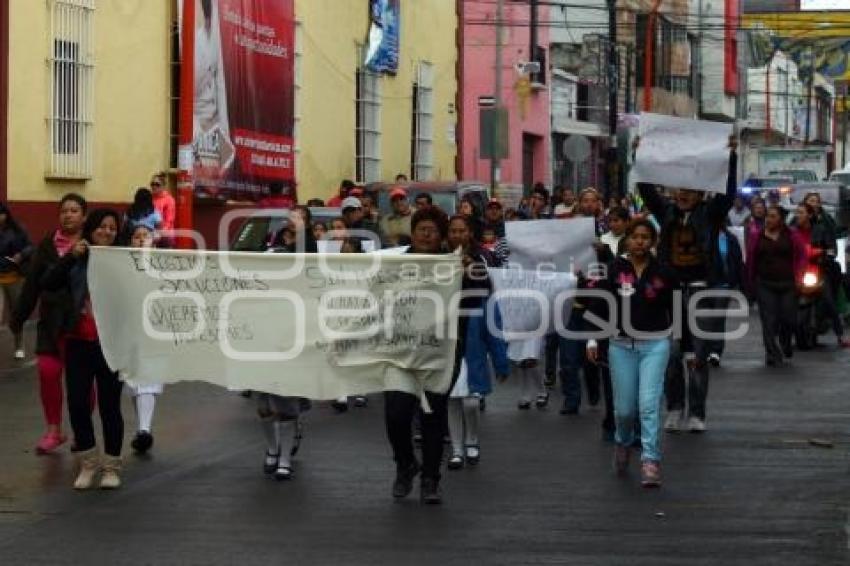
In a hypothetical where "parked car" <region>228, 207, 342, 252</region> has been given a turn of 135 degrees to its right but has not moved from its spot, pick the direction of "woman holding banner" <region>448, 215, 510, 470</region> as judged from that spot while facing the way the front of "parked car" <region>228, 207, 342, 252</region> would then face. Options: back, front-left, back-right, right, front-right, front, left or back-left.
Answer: back

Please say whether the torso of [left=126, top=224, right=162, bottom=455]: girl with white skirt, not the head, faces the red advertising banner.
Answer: no

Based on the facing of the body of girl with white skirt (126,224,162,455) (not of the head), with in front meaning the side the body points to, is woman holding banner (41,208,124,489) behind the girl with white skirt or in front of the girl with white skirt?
in front

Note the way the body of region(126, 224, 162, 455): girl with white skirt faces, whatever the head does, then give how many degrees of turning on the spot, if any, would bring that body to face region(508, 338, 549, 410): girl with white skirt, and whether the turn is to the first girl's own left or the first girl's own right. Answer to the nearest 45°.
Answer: approximately 135° to the first girl's own left

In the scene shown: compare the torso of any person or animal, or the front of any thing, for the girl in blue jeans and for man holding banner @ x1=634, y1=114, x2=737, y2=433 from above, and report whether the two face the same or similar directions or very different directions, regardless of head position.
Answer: same or similar directions

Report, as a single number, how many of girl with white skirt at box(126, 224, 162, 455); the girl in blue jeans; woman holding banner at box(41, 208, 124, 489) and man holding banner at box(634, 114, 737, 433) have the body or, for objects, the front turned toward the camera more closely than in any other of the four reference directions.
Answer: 4

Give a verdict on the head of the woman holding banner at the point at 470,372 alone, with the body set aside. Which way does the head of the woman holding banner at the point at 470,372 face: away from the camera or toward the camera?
toward the camera

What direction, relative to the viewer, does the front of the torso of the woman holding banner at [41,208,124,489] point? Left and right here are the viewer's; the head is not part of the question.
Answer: facing the viewer

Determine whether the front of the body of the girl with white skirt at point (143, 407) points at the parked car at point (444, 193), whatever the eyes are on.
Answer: no

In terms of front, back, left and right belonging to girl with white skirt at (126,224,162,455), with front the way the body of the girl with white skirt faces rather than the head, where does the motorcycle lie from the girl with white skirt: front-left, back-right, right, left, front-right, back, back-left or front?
back-left

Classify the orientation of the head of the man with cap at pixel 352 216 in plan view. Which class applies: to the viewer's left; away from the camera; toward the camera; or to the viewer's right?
toward the camera

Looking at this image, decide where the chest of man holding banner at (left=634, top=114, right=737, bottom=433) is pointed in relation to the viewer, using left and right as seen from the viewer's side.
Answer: facing the viewer

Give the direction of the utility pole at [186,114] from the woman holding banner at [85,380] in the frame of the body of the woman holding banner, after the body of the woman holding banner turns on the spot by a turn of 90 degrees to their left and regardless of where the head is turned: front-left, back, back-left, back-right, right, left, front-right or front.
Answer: left

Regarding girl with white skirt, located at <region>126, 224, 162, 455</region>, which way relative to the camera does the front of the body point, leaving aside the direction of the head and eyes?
toward the camera

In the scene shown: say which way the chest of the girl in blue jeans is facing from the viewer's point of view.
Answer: toward the camera

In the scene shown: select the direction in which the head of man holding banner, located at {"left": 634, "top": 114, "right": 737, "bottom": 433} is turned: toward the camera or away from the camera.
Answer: toward the camera
